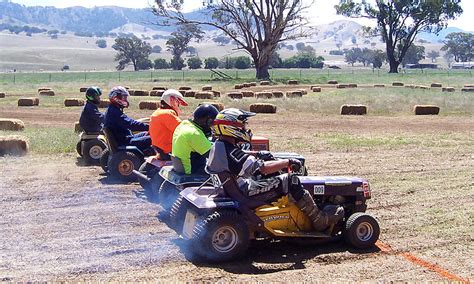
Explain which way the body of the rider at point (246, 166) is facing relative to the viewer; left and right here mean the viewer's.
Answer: facing to the right of the viewer

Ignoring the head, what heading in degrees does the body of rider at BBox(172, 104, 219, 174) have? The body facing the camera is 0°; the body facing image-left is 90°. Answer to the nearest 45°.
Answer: approximately 270°

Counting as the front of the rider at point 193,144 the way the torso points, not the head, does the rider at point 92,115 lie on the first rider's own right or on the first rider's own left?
on the first rider's own left

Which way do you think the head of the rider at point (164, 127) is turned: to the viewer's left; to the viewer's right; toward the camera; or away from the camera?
to the viewer's right

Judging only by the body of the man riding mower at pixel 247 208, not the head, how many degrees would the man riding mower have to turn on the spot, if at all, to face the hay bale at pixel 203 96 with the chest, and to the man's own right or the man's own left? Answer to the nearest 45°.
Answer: approximately 90° to the man's own left

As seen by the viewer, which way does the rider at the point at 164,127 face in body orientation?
to the viewer's right

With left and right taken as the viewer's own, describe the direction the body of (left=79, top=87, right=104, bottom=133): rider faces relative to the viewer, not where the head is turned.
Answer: facing to the right of the viewer

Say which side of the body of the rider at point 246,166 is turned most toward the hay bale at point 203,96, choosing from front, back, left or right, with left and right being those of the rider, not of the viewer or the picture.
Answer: left

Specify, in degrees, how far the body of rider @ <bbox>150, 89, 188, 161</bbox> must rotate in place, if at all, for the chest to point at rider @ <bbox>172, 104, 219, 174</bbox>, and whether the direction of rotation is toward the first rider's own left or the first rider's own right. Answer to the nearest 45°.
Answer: approximately 90° to the first rider's own right

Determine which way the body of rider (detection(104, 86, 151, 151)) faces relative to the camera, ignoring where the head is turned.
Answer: to the viewer's right

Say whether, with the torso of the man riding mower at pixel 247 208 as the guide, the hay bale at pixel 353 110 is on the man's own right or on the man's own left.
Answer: on the man's own left
